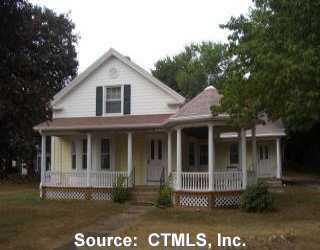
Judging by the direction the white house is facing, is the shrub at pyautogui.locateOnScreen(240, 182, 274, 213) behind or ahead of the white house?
ahead

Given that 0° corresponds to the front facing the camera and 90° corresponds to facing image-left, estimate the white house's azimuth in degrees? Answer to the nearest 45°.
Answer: approximately 0°

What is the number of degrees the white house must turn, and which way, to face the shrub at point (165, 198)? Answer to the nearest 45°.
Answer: approximately 45° to its left

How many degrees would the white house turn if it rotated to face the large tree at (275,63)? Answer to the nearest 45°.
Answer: approximately 45° to its left
